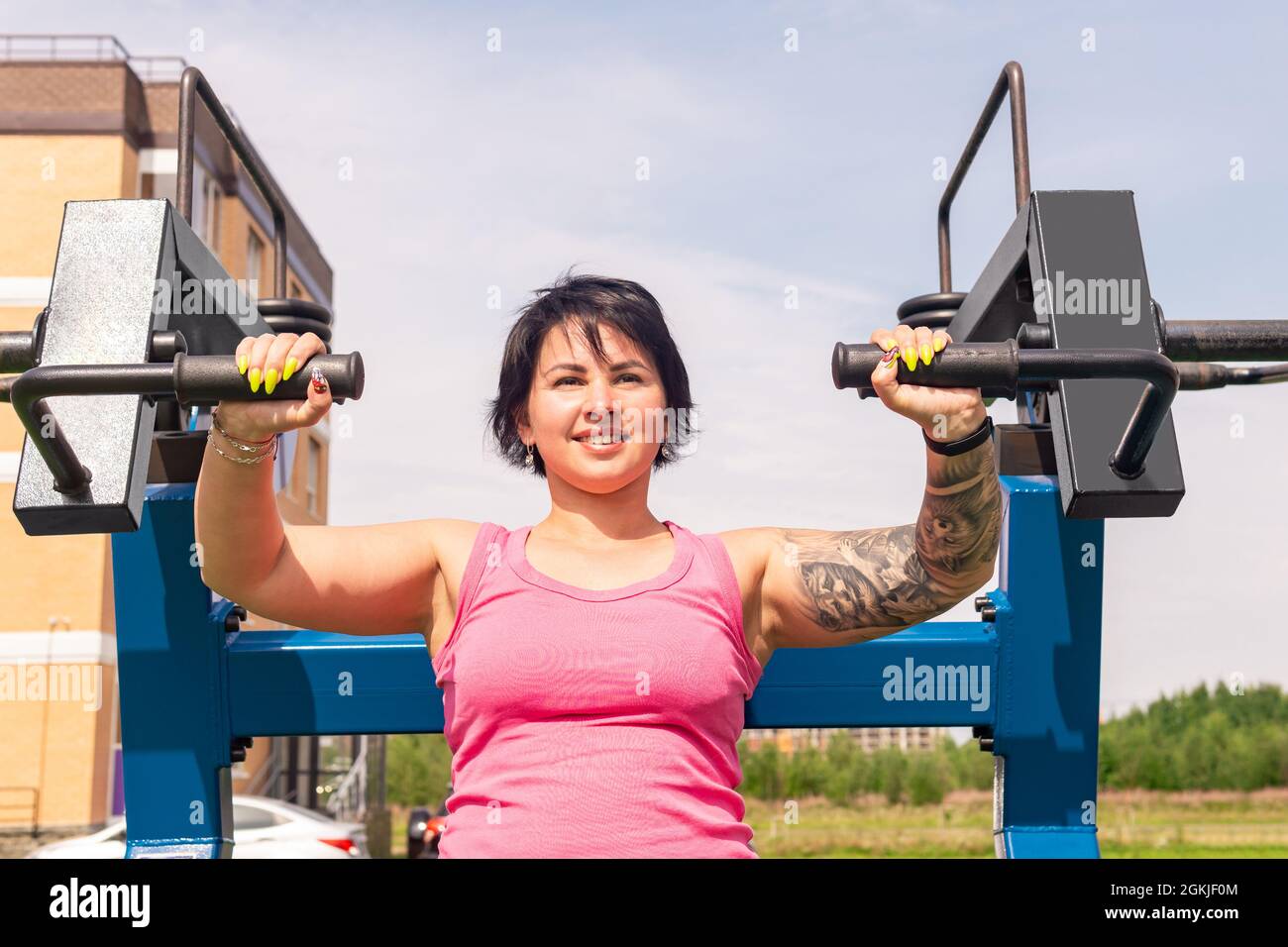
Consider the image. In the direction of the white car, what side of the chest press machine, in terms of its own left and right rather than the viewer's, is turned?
back

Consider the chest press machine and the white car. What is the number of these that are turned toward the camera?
1

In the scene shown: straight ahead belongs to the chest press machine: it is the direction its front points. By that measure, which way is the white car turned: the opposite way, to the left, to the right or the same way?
to the right

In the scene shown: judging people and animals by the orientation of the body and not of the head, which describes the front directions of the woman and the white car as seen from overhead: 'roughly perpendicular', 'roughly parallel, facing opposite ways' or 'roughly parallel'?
roughly perpendicular

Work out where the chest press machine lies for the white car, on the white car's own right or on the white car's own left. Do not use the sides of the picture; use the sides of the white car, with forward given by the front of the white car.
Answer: on the white car's own left

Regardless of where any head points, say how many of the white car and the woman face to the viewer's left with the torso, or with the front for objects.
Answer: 1

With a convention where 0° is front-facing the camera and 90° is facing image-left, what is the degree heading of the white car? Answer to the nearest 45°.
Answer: approximately 90°

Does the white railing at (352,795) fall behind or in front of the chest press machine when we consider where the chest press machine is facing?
behind
